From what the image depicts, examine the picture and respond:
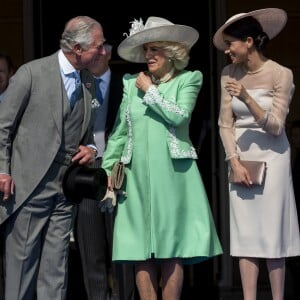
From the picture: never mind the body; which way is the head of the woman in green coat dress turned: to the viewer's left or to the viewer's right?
to the viewer's left

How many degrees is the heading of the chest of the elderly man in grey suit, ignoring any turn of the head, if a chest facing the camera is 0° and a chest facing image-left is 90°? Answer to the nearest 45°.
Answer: approximately 315°

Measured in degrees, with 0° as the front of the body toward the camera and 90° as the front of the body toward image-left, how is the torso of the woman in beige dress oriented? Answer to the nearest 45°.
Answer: approximately 45°

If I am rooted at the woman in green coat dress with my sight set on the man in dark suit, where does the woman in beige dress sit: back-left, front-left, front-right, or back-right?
back-right

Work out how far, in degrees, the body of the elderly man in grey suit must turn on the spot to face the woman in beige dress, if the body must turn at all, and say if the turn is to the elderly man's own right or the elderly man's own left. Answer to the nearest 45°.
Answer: approximately 45° to the elderly man's own left

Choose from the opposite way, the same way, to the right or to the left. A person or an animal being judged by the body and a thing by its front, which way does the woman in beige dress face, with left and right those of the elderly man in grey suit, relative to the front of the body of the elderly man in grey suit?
to the right

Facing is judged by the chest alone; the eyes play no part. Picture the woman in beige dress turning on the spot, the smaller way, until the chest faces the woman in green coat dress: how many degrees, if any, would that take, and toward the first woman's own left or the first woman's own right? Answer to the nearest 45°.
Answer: approximately 45° to the first woman's own right

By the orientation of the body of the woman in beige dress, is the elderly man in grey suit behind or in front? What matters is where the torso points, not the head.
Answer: in front
